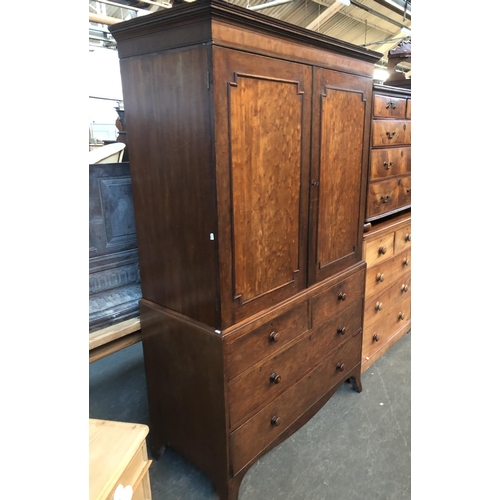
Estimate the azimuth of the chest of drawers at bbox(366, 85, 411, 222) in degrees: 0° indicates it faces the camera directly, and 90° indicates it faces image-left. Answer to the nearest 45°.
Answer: approximately 315°

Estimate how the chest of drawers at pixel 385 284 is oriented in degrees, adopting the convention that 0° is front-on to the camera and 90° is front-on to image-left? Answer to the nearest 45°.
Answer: approximately 315°

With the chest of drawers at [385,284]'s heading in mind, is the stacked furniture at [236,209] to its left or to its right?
on its right

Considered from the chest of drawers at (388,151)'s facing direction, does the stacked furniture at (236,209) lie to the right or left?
on its right
